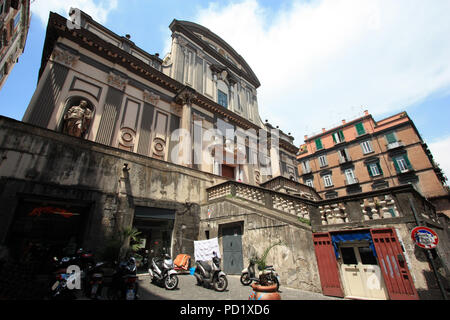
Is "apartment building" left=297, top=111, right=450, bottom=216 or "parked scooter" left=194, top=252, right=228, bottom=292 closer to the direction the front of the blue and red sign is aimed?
the parked scooter

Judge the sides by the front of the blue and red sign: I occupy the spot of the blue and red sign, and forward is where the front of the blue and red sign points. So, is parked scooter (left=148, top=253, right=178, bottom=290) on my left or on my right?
on my right

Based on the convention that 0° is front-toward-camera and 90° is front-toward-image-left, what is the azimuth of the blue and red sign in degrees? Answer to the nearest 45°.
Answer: approximately 0°

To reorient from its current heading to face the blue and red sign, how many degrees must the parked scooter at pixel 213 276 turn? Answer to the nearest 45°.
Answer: approximately 45° to its left

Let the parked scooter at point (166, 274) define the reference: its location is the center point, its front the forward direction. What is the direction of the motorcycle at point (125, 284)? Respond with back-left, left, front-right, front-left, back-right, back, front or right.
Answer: right
